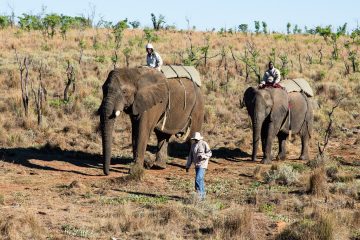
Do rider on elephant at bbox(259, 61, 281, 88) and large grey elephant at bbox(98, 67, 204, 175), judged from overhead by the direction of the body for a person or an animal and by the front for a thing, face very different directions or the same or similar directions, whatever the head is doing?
same or similar directions

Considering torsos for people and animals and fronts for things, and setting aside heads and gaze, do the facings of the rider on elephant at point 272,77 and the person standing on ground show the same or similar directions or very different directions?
same or similar directions

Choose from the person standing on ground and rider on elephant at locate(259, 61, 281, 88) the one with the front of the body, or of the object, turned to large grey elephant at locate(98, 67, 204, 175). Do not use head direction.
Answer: the rider on elephant

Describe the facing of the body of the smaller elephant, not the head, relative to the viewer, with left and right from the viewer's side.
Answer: facing the viewer and to the left of the viewer

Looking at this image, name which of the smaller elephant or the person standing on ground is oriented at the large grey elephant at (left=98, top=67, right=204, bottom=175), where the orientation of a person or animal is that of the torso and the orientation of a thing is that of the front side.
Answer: the smaller elephant

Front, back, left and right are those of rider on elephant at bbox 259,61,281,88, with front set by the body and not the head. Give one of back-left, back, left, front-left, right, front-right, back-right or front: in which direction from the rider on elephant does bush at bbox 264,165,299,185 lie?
front-left

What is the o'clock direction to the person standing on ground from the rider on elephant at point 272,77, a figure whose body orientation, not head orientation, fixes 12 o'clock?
The person standing on ground is roughly at 11 o'clock from the rider on elephant.

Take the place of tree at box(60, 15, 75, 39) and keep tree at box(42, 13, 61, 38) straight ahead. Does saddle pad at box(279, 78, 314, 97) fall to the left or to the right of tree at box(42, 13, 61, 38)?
left

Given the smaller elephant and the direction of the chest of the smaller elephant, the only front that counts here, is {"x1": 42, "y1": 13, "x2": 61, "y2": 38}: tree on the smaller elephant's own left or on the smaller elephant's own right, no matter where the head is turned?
on the smaller elephant's own right

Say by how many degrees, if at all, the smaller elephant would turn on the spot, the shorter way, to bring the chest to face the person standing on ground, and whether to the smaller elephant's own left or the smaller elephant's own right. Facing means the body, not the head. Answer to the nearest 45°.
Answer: approximately 45° to the smaller elephant's own left

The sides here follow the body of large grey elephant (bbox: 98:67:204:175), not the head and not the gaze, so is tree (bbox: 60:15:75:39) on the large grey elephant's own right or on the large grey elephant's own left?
on the large grey elephant's own right

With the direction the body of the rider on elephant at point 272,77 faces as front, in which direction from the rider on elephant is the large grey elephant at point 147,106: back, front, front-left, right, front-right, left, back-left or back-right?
front

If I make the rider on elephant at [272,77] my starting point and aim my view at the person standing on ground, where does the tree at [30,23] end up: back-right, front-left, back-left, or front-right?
back-right

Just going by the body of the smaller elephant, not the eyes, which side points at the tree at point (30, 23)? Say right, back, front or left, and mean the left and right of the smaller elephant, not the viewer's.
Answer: right

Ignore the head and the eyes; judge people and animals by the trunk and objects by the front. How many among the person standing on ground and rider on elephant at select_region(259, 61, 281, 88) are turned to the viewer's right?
0

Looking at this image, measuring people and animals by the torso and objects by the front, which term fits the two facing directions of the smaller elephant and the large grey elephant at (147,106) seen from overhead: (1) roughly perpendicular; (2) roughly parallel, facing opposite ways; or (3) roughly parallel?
roughly parallel

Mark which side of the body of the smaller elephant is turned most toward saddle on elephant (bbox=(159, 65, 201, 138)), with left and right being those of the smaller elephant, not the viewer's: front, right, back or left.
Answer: front
